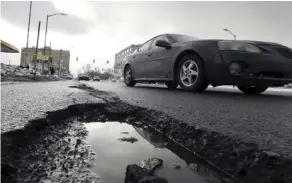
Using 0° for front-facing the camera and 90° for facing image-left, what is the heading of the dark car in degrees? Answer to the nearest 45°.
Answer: approximately 315°
